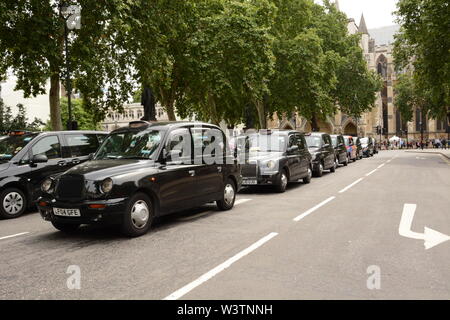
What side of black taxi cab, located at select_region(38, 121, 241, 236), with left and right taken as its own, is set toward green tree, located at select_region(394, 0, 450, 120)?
back

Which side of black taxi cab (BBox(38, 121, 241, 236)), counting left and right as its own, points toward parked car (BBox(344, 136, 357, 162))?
back

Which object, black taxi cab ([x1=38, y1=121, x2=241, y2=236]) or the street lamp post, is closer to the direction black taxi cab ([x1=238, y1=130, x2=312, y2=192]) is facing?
the black taxi cab

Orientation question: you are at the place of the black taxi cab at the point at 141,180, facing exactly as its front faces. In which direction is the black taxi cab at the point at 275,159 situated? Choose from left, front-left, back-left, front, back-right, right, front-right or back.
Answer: back

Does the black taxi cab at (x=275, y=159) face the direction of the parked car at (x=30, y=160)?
yes

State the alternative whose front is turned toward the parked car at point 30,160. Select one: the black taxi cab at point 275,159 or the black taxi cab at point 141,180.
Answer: the black taxi cab at point 275,159

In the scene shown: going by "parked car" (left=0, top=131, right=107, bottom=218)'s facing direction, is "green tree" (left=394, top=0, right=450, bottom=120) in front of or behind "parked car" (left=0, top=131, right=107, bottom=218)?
behind

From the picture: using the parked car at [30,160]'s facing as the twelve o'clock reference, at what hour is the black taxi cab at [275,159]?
The black taxi cab is roughly at 7 o'clock from the parked car.

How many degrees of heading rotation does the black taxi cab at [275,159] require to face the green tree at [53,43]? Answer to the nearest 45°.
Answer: approximately 45° to its right

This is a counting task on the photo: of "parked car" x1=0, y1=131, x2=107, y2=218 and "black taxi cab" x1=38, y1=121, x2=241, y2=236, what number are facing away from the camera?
0
